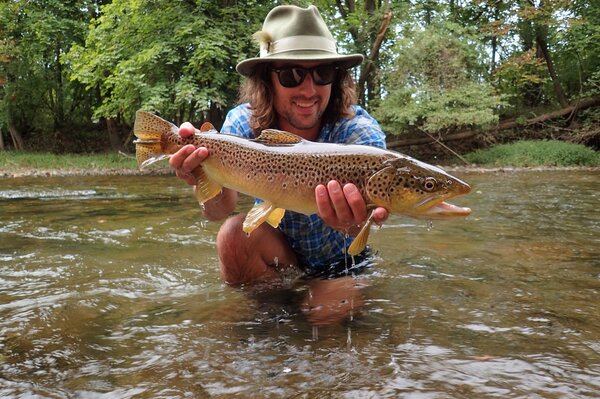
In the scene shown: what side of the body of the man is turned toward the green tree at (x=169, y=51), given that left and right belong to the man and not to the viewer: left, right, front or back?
back

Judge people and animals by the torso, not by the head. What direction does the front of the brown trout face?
to the viewer's right

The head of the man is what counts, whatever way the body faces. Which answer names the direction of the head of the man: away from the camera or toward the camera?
toward the camera

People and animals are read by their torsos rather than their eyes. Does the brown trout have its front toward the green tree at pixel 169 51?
no

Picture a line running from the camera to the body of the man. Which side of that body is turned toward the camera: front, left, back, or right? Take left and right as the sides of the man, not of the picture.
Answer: front

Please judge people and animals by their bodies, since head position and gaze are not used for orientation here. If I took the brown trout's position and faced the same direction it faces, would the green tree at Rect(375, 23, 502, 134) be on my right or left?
on my left
